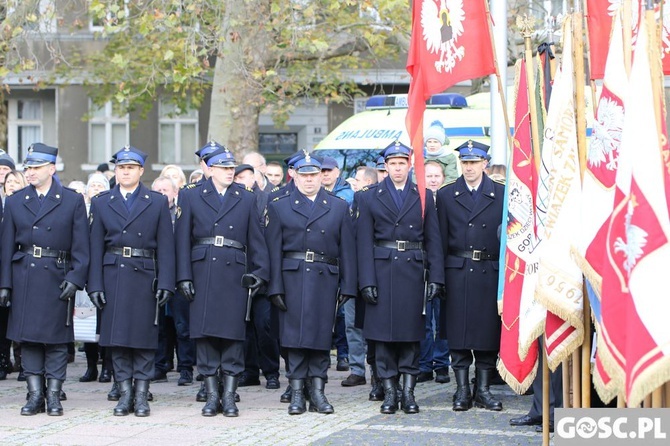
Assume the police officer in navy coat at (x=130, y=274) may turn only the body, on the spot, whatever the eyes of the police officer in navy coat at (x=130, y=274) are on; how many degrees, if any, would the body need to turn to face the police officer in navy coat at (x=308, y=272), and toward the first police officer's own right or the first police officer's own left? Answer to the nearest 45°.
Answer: approximately 90° to the first police officer's own left

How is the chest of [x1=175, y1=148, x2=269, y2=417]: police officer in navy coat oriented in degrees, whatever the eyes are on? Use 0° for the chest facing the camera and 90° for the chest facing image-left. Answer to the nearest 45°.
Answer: approximately 0°

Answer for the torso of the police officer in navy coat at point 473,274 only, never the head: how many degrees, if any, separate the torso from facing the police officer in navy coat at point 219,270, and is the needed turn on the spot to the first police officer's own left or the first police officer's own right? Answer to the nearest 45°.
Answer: approximately 90° to the first police officer's own right

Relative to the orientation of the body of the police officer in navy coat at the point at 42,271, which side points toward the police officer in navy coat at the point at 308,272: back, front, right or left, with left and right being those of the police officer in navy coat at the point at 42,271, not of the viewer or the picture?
left

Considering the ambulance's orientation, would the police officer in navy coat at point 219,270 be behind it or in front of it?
in front

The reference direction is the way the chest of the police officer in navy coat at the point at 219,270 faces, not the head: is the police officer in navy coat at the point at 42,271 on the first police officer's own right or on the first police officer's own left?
on the first police officer's own right

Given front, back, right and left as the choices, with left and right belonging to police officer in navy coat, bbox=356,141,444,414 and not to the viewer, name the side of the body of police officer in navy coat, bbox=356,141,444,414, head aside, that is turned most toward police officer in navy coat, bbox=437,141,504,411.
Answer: left
